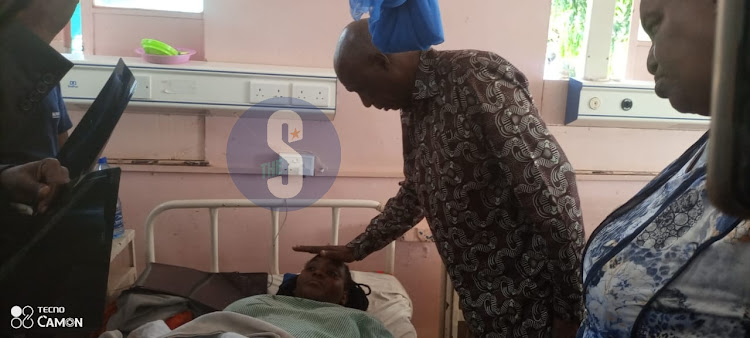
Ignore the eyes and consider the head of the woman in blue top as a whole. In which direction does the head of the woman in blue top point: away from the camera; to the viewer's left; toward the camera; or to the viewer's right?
to the viewer's left

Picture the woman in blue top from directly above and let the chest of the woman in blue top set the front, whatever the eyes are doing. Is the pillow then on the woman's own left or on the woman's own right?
on the woman's own right

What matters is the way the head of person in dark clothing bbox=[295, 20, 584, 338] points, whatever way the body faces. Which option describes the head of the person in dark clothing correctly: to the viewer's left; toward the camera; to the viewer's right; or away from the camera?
to the viewer's left

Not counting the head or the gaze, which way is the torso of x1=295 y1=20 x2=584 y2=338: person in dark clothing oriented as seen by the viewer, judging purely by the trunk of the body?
to the viewer's left

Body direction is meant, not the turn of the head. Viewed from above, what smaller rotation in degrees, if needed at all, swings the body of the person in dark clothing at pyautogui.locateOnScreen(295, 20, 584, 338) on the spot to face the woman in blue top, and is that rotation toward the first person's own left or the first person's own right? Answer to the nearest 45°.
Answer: approximately 90° to the first person's own left

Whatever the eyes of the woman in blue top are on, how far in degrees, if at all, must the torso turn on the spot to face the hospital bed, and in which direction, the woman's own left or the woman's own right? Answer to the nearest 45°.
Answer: approximately 45° to the woman's own right

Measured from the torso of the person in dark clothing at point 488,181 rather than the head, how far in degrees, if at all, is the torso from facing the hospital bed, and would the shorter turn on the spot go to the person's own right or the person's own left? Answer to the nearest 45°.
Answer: approximately 45° to the person's own right

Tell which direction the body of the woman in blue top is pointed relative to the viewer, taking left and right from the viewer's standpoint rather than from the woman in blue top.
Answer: facing to the left of the viewer
